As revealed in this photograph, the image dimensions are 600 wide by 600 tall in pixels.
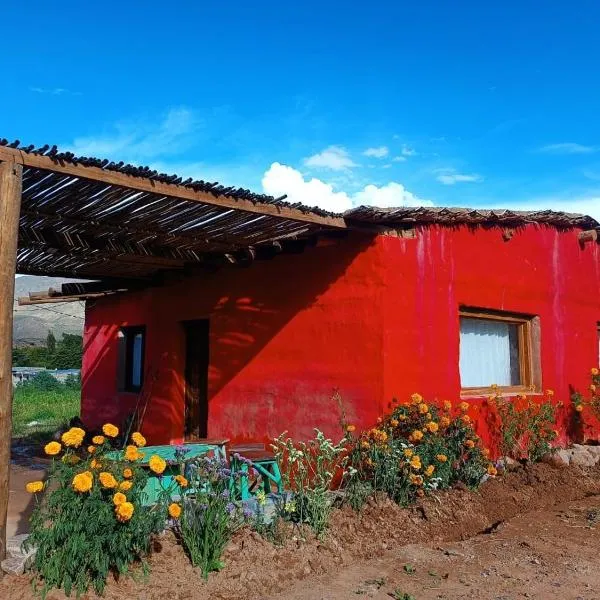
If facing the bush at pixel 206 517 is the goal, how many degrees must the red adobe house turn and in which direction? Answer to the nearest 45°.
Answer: approximately 45° to its left

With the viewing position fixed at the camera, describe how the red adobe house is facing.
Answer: facing the viewer and to the left of the viewer

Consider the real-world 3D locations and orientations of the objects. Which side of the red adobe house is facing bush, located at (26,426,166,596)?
front

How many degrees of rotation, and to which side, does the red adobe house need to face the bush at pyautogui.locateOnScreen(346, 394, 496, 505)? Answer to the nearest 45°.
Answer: approximately 45° to its left
